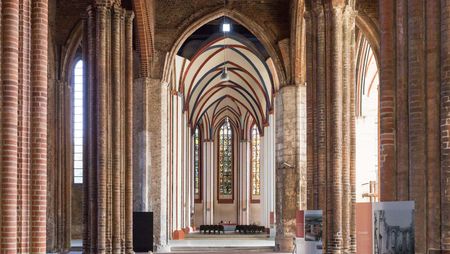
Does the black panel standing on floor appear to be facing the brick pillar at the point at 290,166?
no

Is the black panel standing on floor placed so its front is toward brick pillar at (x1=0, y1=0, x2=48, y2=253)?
yes

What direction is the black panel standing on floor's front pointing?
toward the camera

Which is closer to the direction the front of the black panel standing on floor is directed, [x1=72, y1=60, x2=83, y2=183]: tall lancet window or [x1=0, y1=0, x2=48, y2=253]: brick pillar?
the brick pillar

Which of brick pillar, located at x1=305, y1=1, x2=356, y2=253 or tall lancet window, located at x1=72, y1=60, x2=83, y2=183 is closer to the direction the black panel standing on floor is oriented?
the brick pillar
